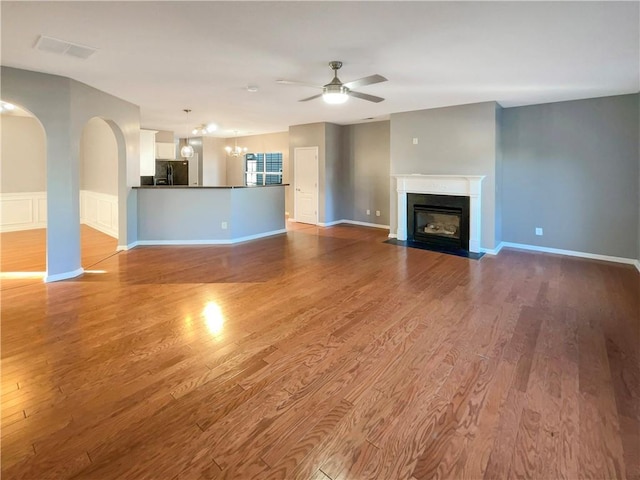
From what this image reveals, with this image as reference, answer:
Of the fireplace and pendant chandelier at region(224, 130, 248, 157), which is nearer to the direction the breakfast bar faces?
the fireplace

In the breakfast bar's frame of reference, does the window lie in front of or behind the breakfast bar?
behind

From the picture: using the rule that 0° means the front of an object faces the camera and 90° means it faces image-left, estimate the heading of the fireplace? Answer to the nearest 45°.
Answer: approximately 45°

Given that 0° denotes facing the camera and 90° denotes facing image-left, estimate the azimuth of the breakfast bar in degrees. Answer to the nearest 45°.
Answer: approximately 0°

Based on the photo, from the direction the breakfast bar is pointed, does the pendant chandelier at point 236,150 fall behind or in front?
behind

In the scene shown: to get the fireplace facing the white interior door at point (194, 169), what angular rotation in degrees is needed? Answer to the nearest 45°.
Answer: approximately 90° to its right

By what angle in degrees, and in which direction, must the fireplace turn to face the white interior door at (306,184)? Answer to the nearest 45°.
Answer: approximately 90° to its right
